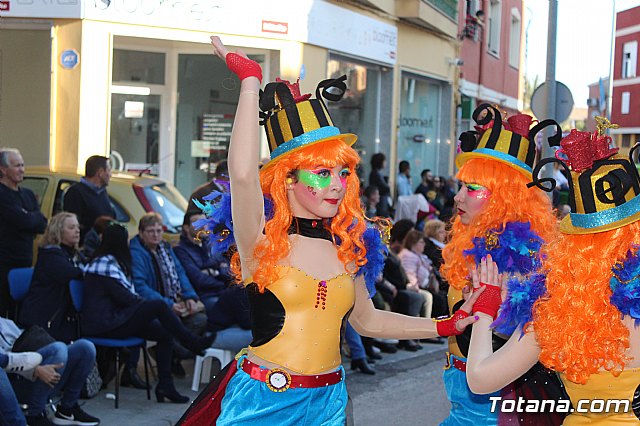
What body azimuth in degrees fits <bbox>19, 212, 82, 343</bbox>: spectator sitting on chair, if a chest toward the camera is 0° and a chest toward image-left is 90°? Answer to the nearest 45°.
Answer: approximately 270°

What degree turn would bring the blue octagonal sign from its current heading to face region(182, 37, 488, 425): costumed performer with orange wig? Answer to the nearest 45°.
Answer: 0° — it already faces them

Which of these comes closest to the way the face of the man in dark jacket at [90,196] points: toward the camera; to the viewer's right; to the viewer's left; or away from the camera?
to the viewer's right

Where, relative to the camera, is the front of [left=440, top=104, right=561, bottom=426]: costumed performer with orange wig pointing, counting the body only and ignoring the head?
to the viewer's left

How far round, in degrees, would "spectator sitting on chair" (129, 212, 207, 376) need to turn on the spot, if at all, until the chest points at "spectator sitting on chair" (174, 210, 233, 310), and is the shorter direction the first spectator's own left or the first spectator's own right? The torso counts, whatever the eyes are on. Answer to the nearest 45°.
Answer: approximately 90° to the first spectator's own left

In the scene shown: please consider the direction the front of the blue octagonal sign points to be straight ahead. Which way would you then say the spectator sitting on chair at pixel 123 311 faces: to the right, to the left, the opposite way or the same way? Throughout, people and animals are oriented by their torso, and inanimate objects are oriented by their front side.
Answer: to the left

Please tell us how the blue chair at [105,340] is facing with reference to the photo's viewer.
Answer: facing to the right of the viewer

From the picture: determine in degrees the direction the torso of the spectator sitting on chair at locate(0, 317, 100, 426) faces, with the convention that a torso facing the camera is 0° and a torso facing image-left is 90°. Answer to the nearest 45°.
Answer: approximately 270°

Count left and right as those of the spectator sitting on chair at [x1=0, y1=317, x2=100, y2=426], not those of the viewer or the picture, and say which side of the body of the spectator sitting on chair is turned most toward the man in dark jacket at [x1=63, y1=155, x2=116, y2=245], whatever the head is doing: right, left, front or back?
left
